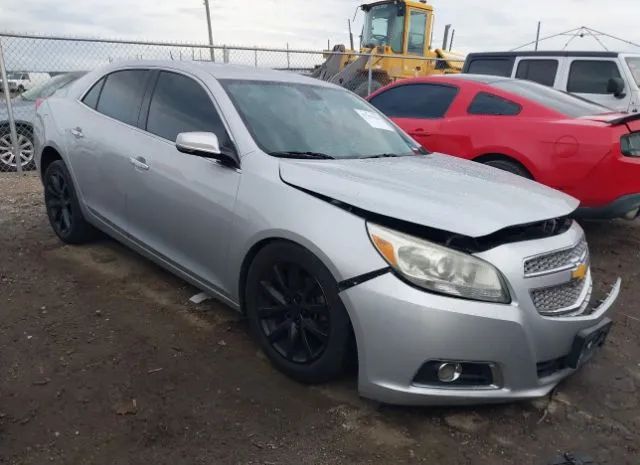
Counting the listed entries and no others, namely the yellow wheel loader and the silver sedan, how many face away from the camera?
0

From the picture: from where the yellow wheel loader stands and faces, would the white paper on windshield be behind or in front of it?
in front

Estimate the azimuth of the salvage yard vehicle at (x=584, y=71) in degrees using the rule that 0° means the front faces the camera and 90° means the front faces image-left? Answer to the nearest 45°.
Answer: approximately 315°

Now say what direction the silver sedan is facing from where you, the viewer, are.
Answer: facing the viewer and to the right of the viewer

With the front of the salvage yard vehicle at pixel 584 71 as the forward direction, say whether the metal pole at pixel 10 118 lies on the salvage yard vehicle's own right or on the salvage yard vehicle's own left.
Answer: on the salvage yard vehicle's own right

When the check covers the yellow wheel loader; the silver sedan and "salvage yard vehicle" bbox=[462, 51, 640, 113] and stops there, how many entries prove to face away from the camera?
0

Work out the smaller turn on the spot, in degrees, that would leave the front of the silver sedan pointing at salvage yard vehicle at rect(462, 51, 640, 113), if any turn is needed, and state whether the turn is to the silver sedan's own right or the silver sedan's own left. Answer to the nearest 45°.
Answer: approximately 90° to the silver sedan's own left

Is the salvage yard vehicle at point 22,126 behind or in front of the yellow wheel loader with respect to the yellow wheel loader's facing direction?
in front

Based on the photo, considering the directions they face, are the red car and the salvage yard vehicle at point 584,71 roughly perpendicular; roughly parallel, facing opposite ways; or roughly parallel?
roughly parallel, facing opposite ways

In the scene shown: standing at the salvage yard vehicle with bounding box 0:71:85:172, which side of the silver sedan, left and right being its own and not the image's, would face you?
back

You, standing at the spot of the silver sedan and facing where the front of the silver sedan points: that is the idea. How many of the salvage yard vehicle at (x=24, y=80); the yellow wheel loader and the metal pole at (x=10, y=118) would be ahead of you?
0

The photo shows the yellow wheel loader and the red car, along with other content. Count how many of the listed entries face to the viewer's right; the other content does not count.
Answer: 0

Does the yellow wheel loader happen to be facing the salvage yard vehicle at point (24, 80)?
yes

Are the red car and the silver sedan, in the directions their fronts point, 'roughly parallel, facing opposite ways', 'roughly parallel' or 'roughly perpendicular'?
roughly parallel, facing opposite ways

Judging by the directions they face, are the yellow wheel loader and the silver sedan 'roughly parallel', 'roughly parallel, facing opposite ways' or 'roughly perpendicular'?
roughly perpendicular

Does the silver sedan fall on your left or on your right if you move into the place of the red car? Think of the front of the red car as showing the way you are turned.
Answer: on your left

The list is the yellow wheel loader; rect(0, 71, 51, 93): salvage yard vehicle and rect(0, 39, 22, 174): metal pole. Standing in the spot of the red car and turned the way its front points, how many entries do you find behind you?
0

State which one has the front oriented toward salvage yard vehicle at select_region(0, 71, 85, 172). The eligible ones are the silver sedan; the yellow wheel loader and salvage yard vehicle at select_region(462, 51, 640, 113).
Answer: the yellow wheel loader
